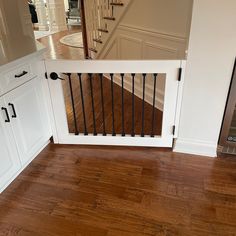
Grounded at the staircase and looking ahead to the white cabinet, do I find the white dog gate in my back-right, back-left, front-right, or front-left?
front-left

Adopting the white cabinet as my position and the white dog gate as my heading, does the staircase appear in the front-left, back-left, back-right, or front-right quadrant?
front-left

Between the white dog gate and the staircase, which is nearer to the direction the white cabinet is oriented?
the white dog gate

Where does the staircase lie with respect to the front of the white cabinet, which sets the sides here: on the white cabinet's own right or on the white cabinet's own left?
on the white cabinet's own left

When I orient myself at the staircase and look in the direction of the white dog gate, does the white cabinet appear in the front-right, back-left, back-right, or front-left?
front-right

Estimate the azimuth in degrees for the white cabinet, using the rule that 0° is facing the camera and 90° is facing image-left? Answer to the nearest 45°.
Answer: approximately 315°
